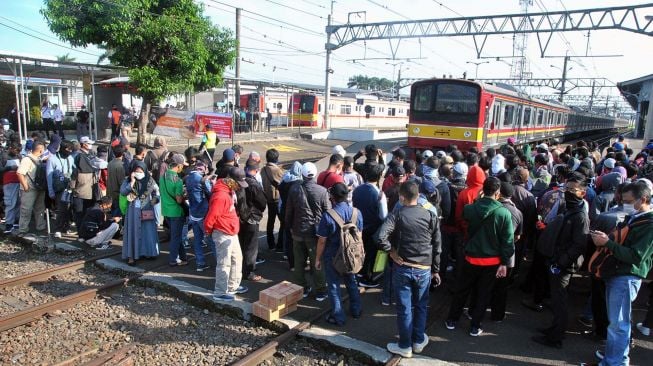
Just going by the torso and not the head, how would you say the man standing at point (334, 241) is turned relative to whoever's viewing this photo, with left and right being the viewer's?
facing away from the viewer and to the left of the viewer

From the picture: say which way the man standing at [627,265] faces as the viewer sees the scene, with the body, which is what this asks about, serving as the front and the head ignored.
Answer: to the viewer's left

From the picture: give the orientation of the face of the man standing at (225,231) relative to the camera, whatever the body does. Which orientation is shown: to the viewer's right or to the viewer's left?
to the viewer's right

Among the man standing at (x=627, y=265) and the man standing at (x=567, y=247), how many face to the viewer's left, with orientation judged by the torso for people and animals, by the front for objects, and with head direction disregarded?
2

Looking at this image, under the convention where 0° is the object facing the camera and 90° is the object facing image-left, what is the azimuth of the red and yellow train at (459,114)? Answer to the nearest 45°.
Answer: approximately 45°

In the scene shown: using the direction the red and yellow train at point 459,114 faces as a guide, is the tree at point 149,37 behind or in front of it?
in front

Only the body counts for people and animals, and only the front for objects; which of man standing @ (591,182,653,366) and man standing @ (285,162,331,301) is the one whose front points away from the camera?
man standing @ (285,162,331,301)

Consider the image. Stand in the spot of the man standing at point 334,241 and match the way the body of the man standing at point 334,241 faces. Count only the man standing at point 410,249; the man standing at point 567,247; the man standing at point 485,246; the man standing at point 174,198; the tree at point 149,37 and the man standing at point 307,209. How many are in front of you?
3

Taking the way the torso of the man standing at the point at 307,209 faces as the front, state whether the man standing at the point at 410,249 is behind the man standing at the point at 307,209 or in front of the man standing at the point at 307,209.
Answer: behind

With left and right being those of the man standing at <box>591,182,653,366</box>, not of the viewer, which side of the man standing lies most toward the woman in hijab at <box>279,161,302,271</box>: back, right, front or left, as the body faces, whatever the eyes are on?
front
